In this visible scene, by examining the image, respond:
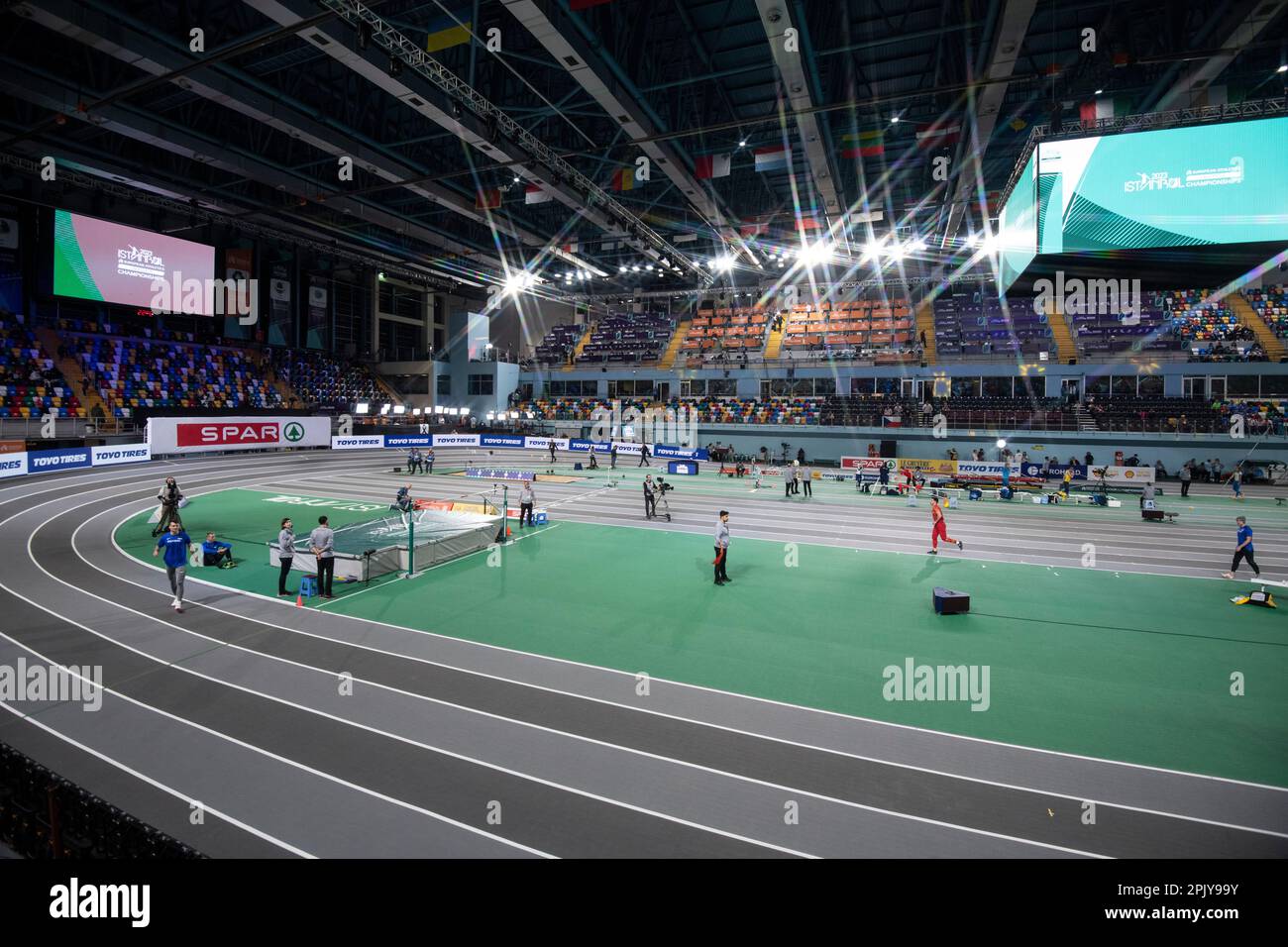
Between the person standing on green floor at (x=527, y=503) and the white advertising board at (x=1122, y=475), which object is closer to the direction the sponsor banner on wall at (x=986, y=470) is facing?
the person standing on green floor

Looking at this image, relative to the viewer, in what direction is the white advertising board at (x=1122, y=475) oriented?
toward the camera

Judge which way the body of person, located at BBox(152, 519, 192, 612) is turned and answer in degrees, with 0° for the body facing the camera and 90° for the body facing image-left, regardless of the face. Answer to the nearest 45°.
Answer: approximately 0°

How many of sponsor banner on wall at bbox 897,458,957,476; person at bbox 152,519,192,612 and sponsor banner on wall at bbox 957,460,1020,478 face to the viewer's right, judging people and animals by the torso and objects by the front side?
0

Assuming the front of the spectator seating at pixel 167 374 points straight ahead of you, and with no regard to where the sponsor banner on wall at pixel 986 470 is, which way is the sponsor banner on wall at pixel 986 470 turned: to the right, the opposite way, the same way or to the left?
to the right

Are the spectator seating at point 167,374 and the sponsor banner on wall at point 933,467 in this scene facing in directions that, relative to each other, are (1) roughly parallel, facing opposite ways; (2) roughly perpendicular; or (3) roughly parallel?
roughly perpendicular

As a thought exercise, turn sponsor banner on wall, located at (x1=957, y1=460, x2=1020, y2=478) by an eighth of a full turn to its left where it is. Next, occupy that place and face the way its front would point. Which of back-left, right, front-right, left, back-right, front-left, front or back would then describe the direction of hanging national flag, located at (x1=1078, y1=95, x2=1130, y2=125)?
front-right

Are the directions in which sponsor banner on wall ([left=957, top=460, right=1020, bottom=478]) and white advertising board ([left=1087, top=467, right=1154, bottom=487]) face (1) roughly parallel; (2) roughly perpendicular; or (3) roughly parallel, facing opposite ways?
roughly parallel

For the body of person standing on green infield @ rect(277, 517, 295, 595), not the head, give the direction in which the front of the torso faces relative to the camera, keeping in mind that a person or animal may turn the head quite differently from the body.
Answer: to the viewer's right

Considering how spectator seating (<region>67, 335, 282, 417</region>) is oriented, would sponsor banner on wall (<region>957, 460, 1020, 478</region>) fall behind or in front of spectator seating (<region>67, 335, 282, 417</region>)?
in front

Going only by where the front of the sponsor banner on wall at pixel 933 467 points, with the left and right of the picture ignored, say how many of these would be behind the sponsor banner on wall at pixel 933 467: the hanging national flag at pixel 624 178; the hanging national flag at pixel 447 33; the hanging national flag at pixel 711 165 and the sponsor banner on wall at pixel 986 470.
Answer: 0

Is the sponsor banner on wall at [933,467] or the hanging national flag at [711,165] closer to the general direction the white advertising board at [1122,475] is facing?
the hanging national flag

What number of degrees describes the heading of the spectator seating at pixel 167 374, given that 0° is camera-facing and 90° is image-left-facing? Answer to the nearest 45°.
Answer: approximately 315°
